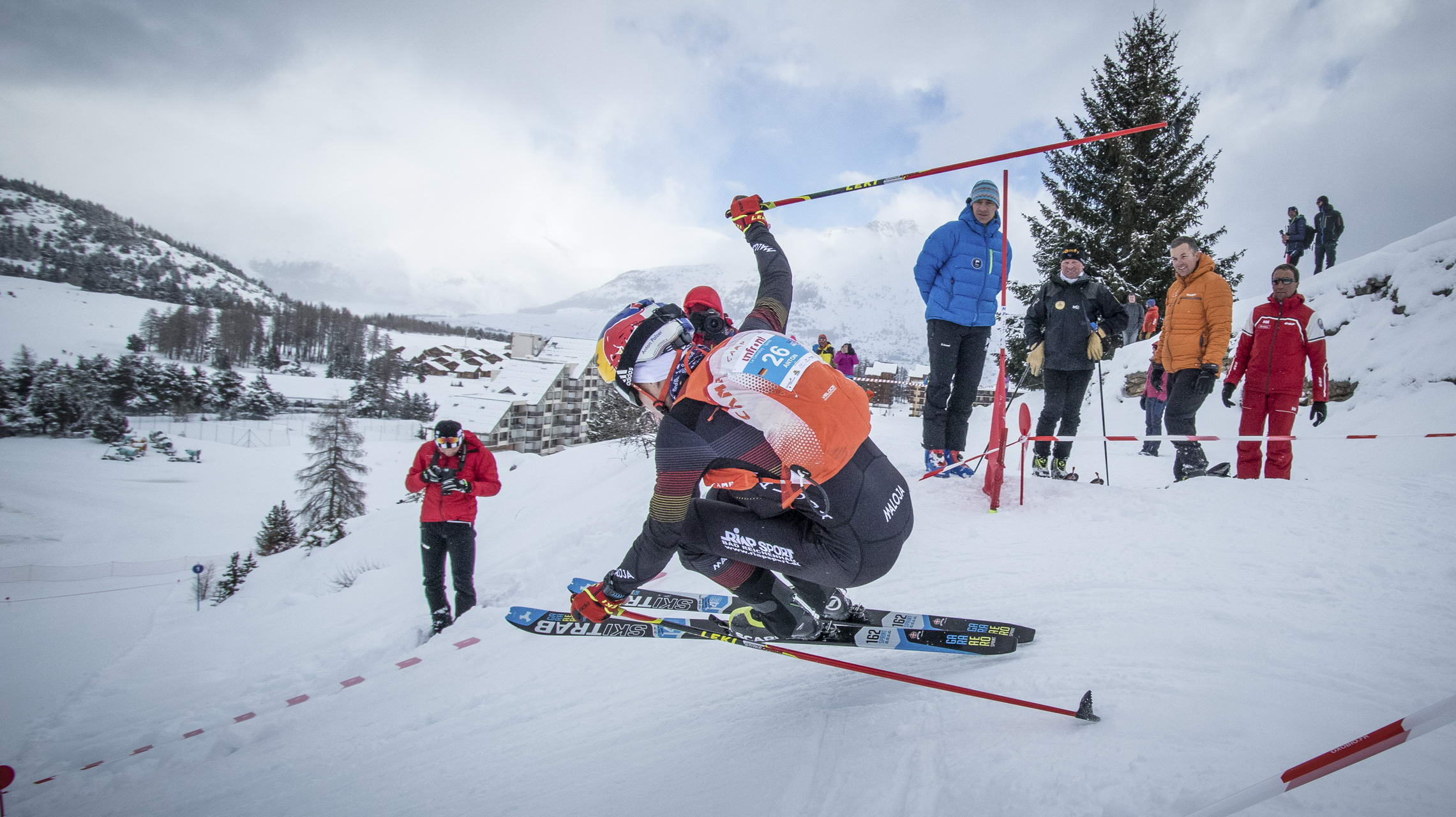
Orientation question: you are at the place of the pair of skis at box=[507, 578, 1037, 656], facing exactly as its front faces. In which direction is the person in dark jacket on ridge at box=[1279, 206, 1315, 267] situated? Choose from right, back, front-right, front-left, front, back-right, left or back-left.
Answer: back-right

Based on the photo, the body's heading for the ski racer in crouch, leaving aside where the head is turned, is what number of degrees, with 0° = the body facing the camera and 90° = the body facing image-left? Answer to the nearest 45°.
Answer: approximately 90°

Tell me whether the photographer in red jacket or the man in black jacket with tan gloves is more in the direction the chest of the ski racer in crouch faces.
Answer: the photographer in red jacket

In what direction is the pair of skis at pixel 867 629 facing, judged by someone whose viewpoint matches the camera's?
facing to the left of the viewer

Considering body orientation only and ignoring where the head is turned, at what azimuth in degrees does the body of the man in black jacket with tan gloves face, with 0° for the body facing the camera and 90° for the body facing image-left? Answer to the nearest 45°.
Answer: approximately 0°

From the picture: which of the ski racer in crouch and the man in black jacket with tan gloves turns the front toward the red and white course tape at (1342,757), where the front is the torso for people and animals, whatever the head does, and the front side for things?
the man in black jacket with tan gloves

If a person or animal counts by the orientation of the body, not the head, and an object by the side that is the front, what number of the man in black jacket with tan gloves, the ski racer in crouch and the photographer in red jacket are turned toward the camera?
2
